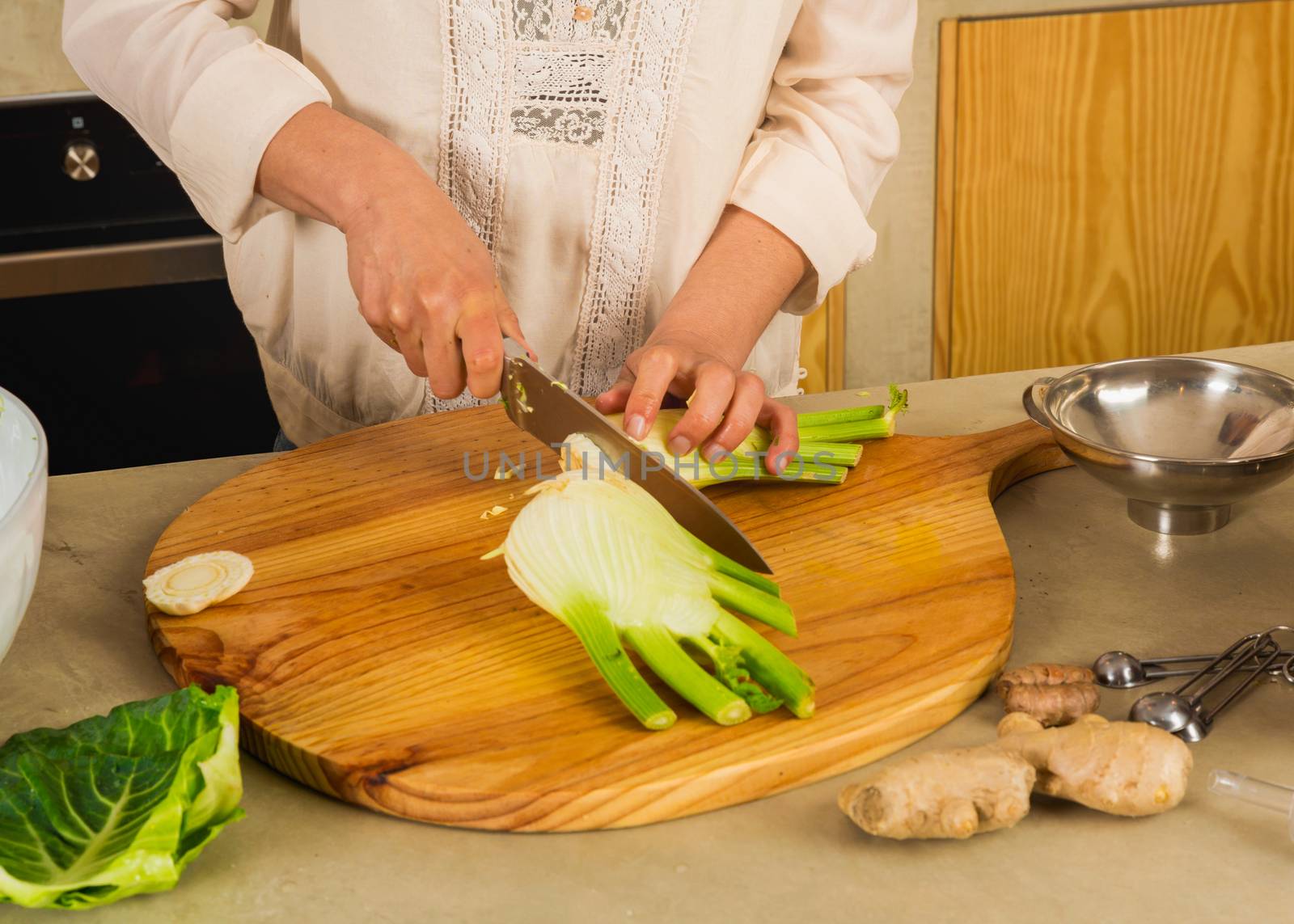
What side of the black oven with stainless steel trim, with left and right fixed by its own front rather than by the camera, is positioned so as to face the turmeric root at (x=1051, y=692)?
front

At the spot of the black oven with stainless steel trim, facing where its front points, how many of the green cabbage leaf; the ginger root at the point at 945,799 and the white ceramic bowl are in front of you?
3

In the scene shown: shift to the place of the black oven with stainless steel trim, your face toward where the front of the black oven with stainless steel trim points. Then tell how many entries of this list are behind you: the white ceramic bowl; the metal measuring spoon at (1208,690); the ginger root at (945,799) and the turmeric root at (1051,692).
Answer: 0

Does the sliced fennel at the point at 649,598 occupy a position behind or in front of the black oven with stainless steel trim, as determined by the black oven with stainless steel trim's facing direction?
in front

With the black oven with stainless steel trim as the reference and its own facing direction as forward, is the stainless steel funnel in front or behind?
in front

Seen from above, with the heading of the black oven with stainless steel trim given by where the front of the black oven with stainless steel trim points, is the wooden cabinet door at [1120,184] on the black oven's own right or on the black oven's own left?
on the black oven's own left

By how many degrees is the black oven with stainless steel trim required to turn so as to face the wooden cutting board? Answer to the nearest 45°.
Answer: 0° — it already faces it

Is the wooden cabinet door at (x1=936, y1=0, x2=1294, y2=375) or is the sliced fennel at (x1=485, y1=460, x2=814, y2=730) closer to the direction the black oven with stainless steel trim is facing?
the sliced fennel

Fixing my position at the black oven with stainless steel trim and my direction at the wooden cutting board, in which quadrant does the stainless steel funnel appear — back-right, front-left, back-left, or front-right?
front-left

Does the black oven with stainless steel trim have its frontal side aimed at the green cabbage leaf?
yes

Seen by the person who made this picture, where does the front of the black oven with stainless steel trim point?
facing the viewer
